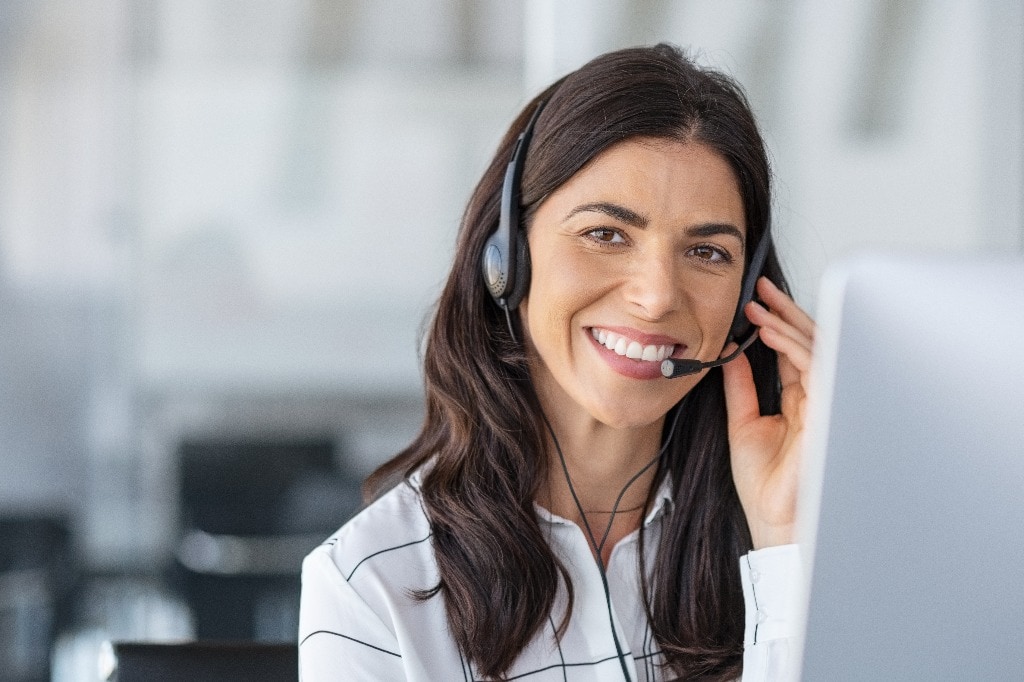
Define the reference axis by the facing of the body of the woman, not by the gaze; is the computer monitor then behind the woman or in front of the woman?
in front
